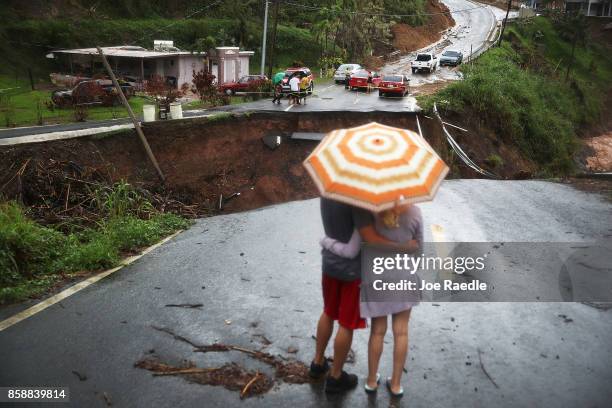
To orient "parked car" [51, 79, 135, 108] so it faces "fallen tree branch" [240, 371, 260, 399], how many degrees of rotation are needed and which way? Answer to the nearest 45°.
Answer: approximately 90° to its left

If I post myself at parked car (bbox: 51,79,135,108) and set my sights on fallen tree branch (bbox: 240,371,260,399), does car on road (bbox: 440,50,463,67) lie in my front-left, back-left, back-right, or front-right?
back-left

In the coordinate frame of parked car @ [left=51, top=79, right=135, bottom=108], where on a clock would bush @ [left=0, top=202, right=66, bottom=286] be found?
The bush is roughly at 9 o'clock from the parked car.

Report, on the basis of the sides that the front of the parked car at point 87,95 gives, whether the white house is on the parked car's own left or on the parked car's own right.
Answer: on the parked car's own right

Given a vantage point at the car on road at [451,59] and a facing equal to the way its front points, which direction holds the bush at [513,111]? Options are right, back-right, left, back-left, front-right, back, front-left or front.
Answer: front-left

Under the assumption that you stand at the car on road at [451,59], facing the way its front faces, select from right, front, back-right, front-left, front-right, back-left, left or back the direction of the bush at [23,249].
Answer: front-left

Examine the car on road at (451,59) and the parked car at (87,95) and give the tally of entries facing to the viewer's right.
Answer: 0

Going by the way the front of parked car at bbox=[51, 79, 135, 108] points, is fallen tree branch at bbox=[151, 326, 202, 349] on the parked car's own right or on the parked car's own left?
on the parked car's own left

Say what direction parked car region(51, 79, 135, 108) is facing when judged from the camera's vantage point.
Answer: facing to the left of the viewer

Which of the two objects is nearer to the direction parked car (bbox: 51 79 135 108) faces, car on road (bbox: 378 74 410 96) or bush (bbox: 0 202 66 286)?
the bush

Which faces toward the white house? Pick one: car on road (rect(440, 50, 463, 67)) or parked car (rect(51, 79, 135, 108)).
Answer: the car on road
